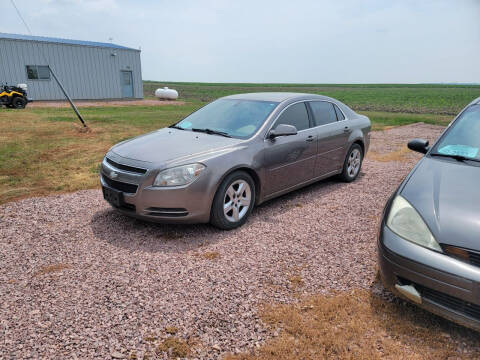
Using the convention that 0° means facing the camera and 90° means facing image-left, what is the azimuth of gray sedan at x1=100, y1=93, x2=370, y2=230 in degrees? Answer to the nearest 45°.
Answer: approximately 45°

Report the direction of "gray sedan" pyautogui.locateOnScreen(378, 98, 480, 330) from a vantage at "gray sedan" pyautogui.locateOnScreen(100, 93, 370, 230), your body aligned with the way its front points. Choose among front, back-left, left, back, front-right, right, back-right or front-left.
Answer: left

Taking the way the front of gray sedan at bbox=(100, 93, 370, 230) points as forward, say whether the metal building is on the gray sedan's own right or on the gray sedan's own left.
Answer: on the gray sedan's own right
